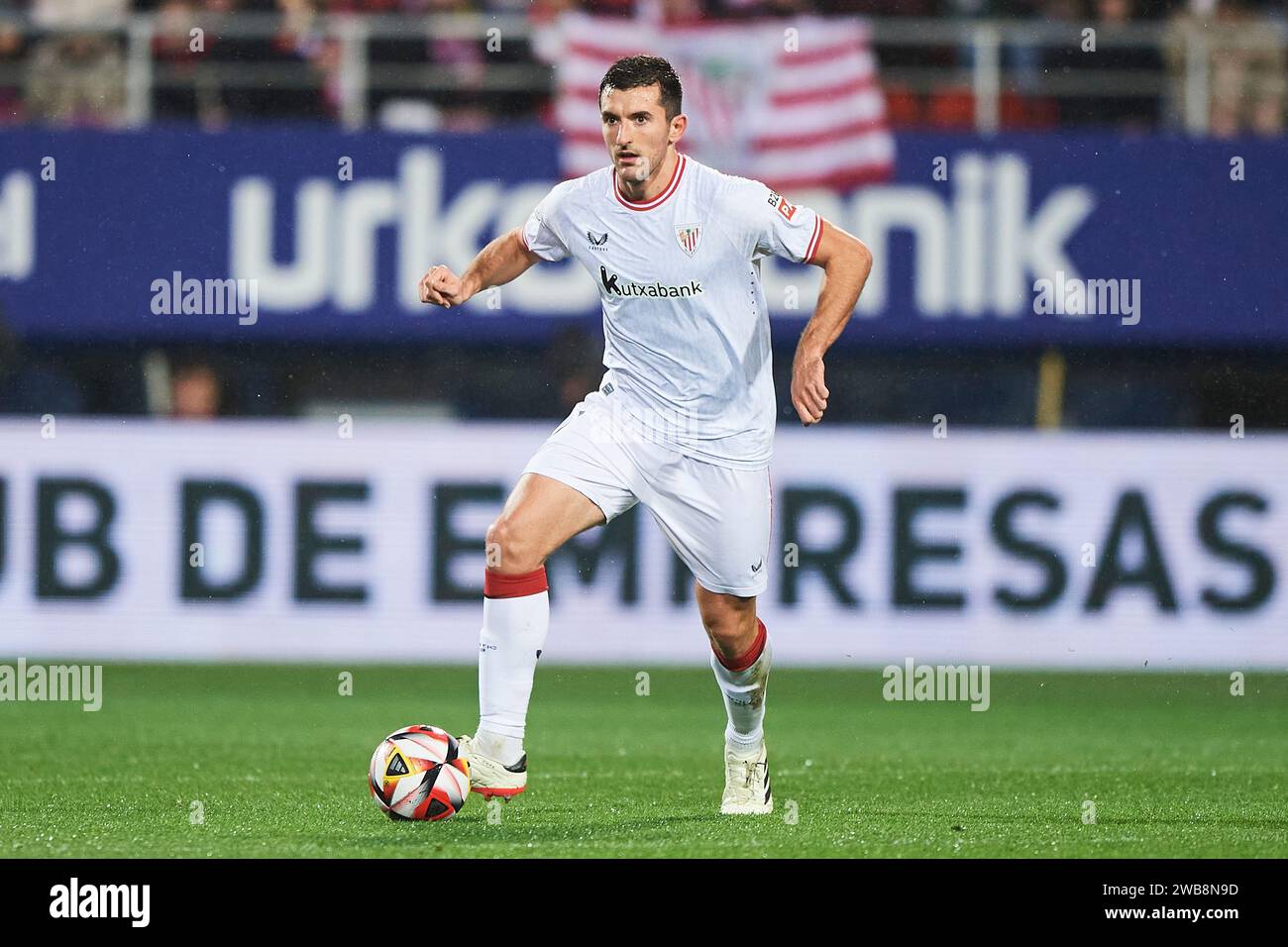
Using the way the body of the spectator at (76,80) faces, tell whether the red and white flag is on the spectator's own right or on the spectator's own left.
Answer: on the spectator's own left

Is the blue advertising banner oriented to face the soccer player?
yes

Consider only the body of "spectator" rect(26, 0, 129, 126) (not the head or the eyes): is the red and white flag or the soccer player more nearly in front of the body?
the soccer player

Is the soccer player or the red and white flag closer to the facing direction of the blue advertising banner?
the soccer player

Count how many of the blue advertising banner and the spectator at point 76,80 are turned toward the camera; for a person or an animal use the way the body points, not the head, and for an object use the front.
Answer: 2

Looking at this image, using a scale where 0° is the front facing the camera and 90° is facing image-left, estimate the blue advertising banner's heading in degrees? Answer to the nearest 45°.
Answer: approximately 0°

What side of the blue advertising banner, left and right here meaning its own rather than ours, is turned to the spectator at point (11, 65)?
right

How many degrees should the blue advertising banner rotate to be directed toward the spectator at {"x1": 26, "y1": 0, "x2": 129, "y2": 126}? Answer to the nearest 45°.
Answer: approximately 90° to its right
